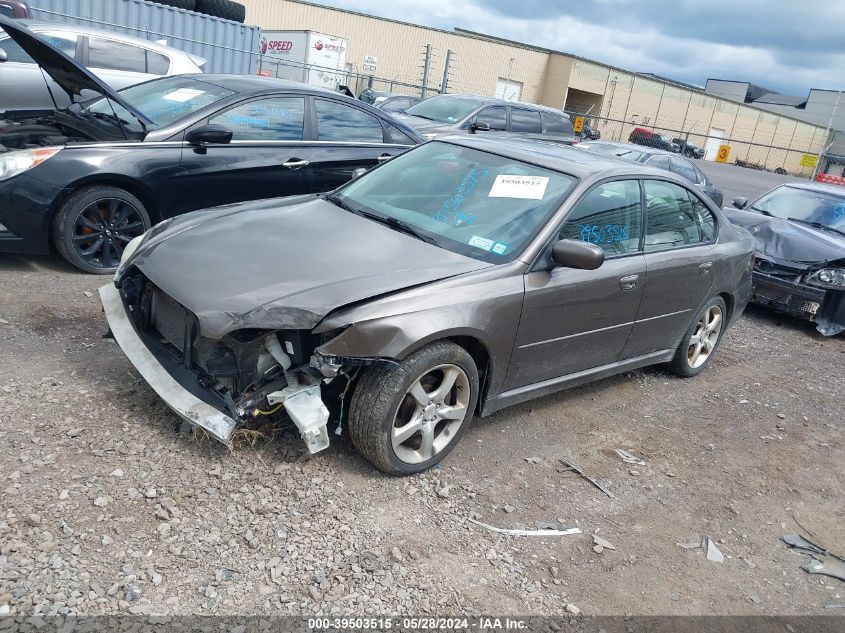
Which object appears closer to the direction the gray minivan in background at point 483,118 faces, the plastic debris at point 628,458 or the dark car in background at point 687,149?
the plastic debris

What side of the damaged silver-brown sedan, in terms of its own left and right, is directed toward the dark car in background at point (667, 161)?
back

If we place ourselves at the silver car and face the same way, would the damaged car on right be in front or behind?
behind

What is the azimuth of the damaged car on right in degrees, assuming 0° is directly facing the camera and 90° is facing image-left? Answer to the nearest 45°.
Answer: approximately 45°

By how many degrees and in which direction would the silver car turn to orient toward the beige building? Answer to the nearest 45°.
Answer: approximately 135° to its right

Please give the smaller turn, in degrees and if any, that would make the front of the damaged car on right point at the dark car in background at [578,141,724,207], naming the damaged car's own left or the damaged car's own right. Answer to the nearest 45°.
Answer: approximately 90° to the damaged car's own right

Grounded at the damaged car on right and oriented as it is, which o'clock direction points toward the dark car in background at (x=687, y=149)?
The dark car in background is roughly at 4 o'clock from the damaged car on right.

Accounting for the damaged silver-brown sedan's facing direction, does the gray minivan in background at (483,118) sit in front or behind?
behind

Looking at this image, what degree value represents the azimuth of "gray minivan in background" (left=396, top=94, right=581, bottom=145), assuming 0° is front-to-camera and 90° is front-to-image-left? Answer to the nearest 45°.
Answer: approximately 45°

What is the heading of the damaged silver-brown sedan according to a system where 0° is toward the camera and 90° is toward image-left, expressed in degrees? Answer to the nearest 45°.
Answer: approximately 45°

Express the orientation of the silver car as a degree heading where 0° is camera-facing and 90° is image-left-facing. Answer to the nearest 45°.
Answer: approximately 90°

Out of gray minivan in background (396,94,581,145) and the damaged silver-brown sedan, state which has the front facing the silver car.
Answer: the gray minivan in background
